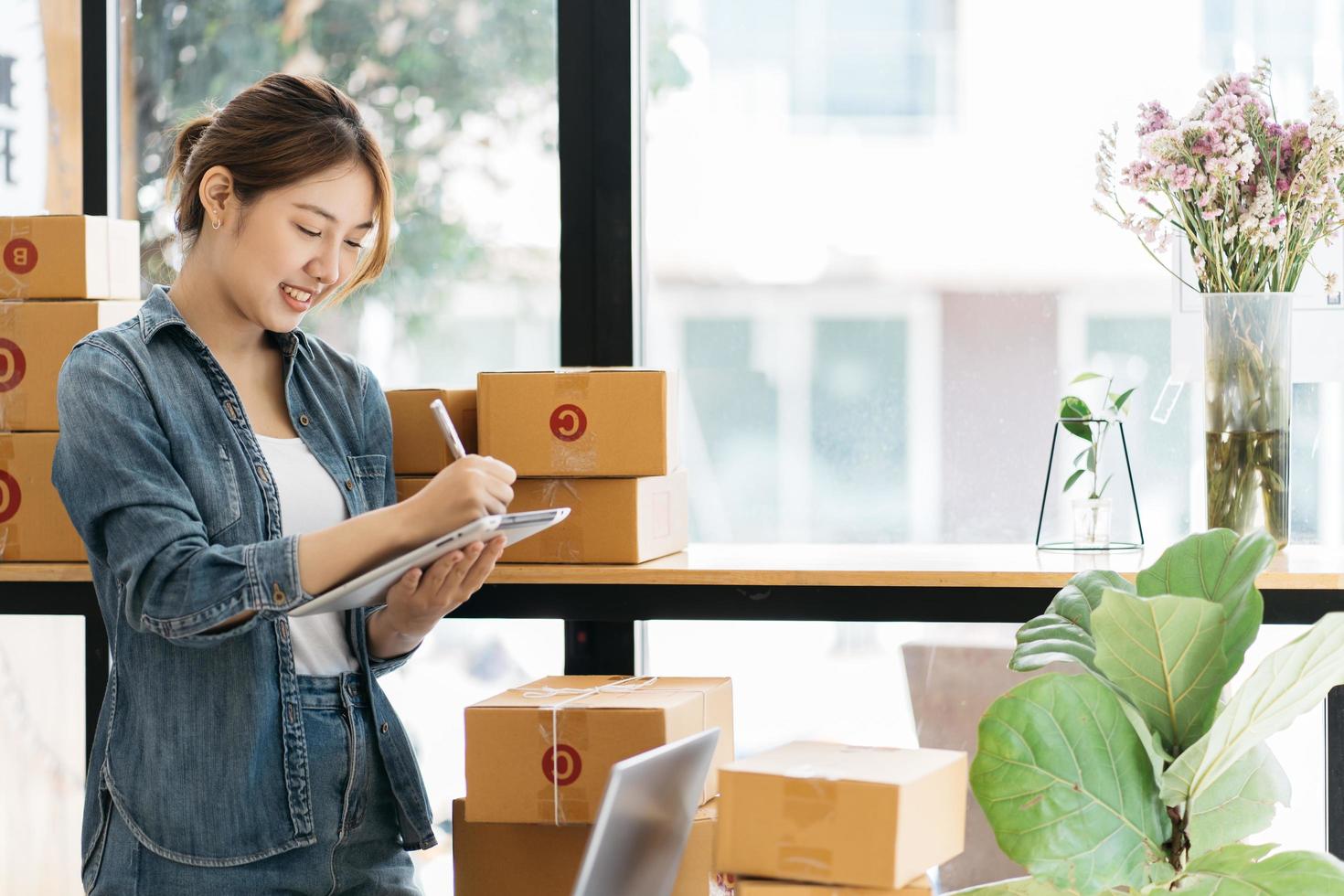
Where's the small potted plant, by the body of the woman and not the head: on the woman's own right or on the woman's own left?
on the woman's own left

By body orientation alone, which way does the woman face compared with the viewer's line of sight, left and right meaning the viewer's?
facing the viewer and to the right of the viewer

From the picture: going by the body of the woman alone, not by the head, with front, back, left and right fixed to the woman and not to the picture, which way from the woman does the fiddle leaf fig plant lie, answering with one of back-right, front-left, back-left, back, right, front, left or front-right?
front

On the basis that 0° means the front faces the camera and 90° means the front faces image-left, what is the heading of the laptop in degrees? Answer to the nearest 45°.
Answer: approximately 135°

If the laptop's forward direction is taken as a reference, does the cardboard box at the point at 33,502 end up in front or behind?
in front

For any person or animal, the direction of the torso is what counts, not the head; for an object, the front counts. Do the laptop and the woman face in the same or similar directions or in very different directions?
very different directions

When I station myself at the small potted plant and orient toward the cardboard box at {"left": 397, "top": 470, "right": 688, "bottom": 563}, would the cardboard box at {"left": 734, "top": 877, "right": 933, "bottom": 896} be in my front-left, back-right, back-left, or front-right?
front-left

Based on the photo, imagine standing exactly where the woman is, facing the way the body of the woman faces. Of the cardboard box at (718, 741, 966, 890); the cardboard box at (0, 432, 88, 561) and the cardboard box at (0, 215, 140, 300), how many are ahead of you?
1

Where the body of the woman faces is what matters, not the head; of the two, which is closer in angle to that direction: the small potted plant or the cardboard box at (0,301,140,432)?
the small potted plant

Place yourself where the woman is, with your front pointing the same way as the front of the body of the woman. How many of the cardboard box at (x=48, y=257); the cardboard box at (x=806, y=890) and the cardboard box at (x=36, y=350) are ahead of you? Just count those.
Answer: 1

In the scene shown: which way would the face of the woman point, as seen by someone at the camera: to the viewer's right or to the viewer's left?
to the viewer's right
